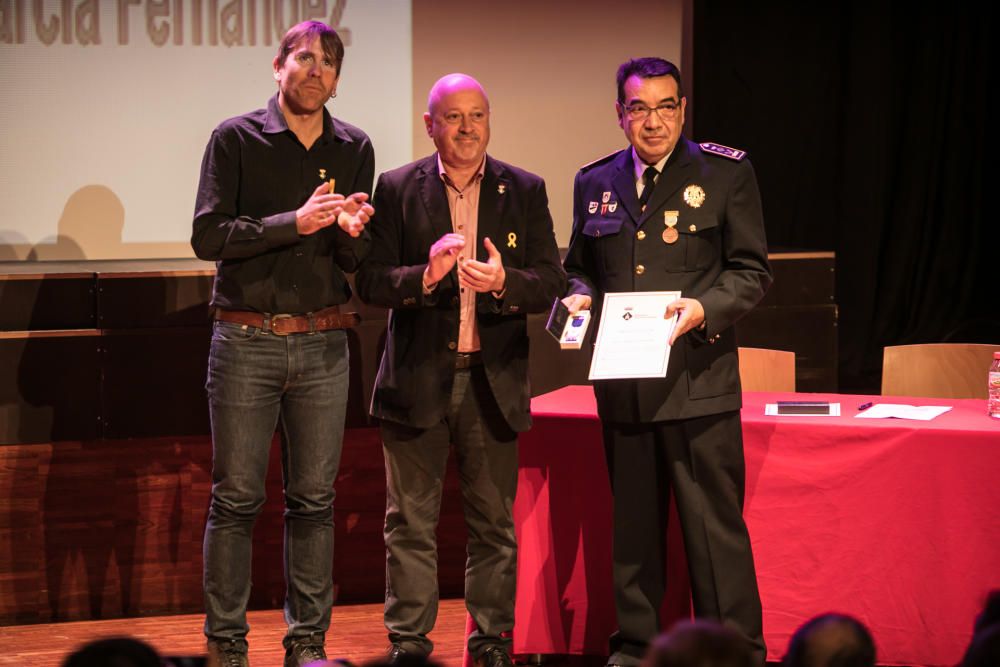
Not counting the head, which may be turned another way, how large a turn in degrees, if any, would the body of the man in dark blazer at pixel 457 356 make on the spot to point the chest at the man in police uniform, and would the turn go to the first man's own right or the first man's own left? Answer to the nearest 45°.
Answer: approximately 90° to the first man's own left

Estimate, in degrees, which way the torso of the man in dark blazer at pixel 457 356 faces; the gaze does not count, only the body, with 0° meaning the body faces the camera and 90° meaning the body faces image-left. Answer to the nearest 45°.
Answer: approximately 0°

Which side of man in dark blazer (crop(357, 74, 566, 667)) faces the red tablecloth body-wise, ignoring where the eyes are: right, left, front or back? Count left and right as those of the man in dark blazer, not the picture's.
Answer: left

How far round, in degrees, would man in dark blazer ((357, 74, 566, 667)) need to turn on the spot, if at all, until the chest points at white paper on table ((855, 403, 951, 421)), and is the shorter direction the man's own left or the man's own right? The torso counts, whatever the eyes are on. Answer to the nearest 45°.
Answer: approximately 90° to the man's own left

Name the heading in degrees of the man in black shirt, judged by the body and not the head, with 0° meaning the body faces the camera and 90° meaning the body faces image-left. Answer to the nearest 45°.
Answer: approximately 315°

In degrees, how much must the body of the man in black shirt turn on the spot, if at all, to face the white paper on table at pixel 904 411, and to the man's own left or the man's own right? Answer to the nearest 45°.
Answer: approximately 45° to the man's own left

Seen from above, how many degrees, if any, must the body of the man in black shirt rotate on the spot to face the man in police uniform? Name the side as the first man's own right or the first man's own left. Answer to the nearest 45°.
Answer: approximately 45° to the first man's own left
